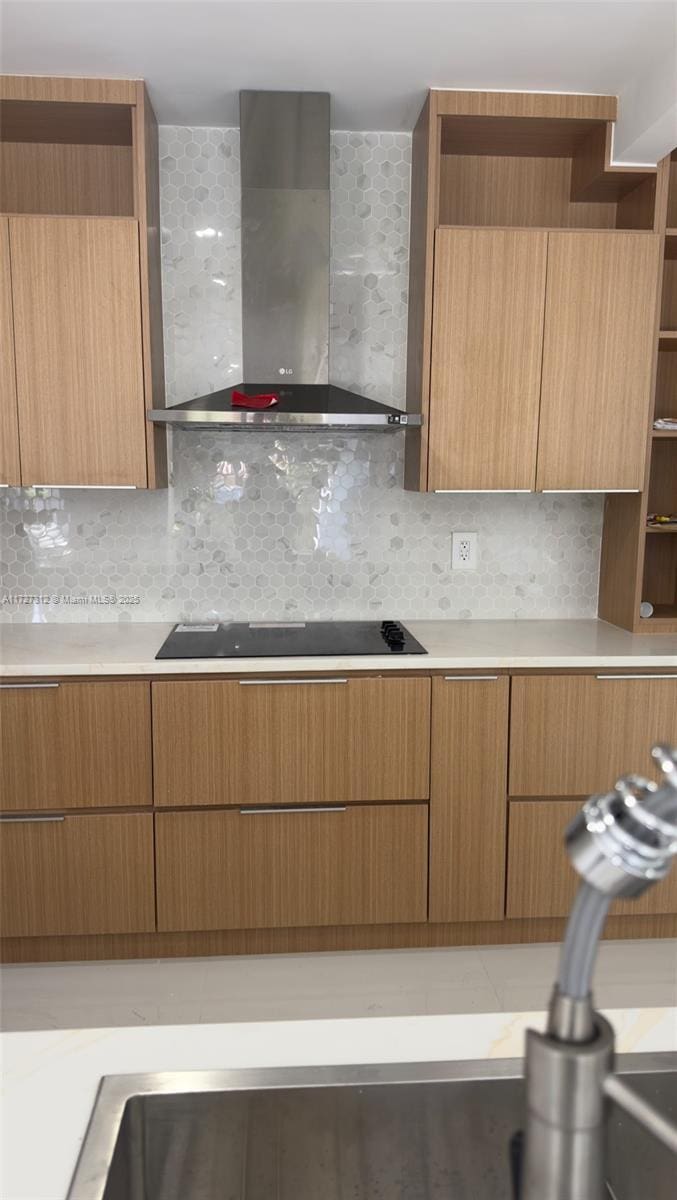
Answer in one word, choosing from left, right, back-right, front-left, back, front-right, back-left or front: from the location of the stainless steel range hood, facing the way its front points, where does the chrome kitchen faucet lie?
front

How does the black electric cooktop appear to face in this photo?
toward the camera

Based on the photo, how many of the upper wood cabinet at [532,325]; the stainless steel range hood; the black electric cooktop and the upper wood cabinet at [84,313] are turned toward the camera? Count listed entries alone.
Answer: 4

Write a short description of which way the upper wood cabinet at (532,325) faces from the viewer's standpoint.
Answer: facing the viewer

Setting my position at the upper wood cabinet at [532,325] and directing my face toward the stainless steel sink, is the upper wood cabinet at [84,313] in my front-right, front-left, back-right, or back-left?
front-right

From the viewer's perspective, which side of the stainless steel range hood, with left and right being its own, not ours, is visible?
front

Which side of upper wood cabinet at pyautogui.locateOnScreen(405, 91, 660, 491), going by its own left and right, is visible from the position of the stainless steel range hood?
right

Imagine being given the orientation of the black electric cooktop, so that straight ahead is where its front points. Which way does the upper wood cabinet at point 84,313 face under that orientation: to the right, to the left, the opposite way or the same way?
the same way

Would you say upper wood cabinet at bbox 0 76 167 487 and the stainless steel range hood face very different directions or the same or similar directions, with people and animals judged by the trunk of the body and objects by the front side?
same or similar directions

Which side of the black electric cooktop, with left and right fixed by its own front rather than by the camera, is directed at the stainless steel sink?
front

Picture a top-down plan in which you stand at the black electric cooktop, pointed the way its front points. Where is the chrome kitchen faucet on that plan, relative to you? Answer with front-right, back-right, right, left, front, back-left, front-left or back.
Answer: front

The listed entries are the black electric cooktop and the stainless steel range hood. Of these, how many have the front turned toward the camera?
2

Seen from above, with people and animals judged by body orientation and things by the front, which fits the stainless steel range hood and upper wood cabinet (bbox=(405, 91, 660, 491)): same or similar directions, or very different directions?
same or similar directions
